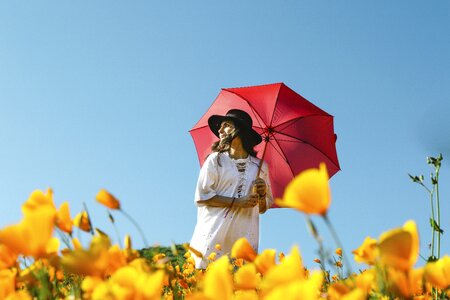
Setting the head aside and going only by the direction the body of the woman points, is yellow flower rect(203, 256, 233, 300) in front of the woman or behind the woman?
in front

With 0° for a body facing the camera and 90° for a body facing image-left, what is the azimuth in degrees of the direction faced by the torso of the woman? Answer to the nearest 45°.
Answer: approximately 315°

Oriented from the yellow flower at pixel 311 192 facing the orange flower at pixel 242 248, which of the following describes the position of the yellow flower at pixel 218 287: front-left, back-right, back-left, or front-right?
front-left

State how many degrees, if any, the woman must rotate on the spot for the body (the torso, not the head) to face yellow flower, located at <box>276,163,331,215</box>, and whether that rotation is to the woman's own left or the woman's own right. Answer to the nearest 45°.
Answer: approximately 45° to the woman's own right

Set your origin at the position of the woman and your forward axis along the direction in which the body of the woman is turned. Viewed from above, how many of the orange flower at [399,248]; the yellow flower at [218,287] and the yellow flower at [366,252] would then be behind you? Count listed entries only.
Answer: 0

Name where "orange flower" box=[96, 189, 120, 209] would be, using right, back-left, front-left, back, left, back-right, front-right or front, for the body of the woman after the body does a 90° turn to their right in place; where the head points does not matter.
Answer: front-left

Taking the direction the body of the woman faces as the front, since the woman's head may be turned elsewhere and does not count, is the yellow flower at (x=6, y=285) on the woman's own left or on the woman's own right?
on the woman's own right

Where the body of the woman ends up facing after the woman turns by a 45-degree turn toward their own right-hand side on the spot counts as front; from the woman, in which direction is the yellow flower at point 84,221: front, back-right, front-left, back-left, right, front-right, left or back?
front

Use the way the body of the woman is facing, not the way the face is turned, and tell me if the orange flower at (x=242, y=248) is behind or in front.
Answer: in front

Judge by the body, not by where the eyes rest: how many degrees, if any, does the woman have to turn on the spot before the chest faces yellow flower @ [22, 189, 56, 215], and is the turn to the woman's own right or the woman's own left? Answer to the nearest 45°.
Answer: approximately 45° to the woman's own right

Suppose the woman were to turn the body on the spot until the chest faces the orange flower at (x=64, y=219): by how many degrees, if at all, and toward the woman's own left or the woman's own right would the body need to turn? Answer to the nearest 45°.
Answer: approximately 45° to the woman's own right

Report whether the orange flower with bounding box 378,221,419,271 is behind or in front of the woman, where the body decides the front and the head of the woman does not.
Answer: in front
